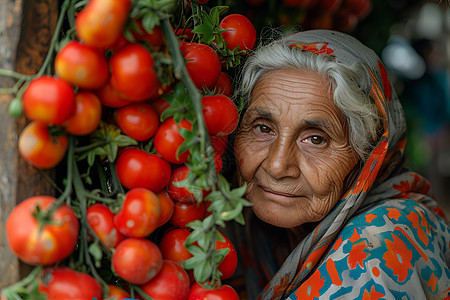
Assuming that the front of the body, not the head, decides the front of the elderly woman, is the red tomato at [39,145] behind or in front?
in front

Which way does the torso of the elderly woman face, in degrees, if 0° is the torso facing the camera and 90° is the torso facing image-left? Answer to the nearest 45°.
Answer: approximately 45°

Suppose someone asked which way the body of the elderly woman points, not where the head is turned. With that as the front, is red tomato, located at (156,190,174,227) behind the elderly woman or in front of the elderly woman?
in front

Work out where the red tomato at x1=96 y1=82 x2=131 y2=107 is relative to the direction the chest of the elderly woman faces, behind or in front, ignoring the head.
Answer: in front
